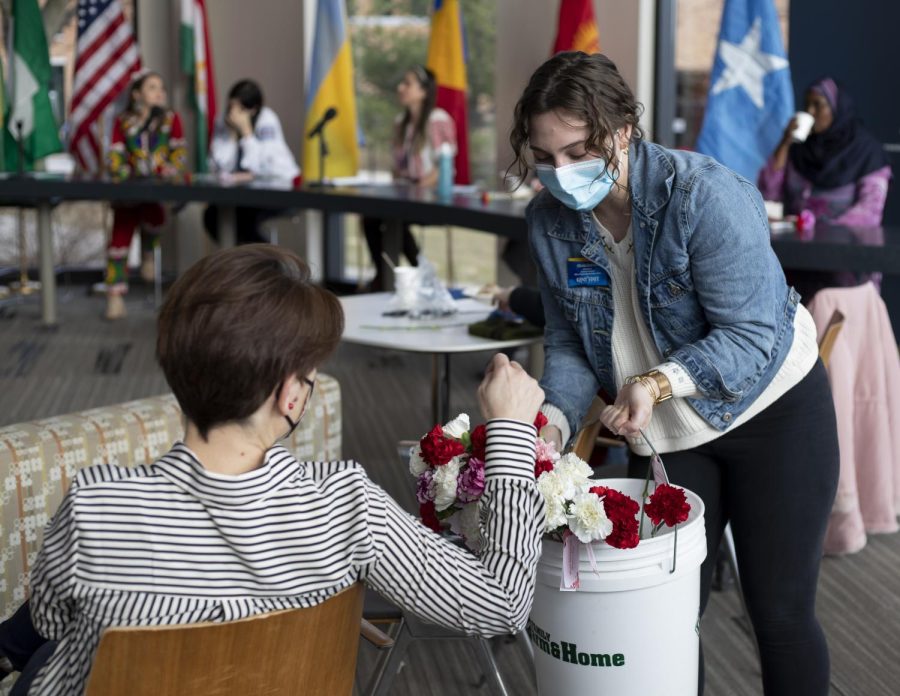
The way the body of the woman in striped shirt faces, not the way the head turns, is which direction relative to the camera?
away from the camera

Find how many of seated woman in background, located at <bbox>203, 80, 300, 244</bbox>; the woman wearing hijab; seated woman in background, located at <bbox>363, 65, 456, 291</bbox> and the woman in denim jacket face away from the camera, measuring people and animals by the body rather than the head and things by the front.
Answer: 0

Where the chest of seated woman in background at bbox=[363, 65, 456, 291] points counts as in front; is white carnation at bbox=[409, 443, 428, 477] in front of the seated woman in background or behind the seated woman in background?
in front

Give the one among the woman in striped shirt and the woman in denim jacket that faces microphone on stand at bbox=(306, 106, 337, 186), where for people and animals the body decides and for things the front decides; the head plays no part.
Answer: the woman in striped shirt

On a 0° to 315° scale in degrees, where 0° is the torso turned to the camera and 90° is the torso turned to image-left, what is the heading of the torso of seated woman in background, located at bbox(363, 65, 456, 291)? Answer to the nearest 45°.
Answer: approximately 45°

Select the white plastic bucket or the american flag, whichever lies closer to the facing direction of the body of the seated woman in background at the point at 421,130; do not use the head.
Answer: the white plastic bucket

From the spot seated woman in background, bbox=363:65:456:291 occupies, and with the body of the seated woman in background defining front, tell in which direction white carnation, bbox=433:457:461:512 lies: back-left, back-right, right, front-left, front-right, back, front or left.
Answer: front-left

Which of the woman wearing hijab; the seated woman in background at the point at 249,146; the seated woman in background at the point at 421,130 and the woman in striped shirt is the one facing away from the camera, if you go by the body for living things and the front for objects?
the woman in striped shirt

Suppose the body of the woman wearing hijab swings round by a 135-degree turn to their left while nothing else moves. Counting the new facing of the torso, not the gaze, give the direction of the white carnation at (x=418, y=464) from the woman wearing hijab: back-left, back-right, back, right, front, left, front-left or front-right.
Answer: right

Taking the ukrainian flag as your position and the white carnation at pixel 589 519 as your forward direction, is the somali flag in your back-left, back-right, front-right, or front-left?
front-left

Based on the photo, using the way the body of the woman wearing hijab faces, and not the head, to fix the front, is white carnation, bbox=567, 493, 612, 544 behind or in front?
in front

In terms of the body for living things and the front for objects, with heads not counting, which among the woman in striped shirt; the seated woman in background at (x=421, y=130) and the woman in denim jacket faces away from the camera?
the woman in striped shirt

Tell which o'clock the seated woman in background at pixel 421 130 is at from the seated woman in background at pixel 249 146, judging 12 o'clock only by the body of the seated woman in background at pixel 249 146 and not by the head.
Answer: the seated woman in background at pixel 421 130 is roughly at 9 o'clock from the seated woman in background at pixel 249 146.

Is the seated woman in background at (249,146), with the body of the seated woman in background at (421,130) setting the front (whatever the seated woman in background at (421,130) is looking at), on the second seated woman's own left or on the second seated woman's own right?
on the second seated woman's own right

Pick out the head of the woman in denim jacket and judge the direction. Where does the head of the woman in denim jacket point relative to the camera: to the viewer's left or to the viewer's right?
to the viewer's left
